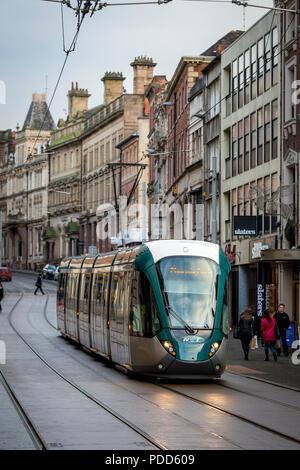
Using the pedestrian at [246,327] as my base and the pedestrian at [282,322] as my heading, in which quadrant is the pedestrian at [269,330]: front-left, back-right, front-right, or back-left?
front-right

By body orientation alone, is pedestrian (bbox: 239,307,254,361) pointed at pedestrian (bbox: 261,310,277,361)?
no

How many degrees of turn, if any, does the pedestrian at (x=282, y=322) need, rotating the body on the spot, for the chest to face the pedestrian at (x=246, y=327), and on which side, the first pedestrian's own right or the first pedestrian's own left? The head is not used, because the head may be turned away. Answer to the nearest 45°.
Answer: approximately 45° to the first pedestrian's own right

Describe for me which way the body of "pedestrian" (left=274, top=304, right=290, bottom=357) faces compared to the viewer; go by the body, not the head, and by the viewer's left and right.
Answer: facing the viewer
